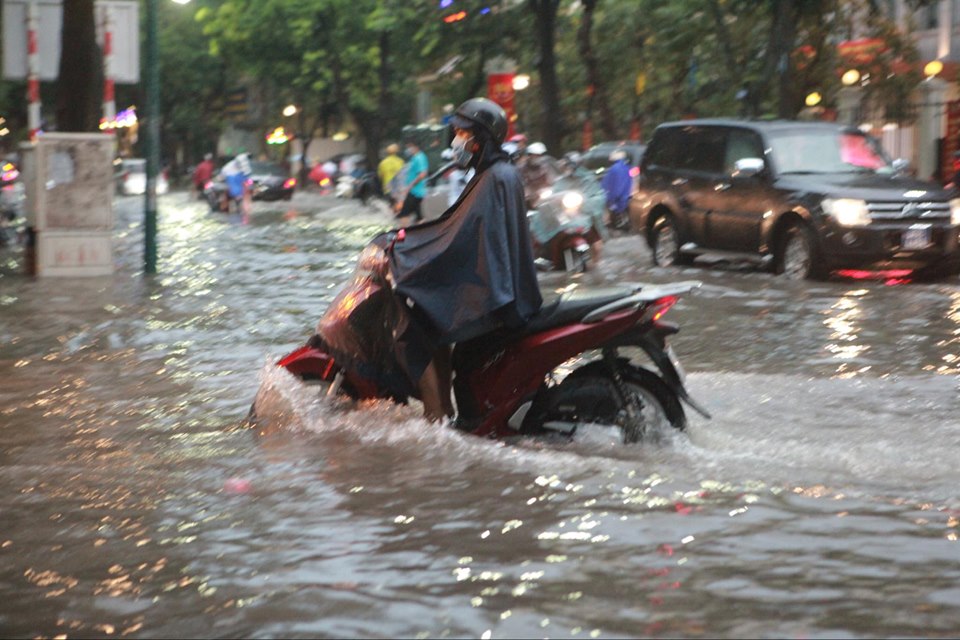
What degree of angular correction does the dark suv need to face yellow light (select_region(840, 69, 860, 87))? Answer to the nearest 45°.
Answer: approximately 135° to its left

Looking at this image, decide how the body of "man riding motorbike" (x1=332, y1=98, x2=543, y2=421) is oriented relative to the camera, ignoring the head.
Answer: to the viewer's left

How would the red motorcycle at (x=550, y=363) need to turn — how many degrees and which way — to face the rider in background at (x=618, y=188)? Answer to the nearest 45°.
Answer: approximately 90° to its right

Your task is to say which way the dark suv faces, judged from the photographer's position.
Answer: facing the viewer and to the right of the viewer

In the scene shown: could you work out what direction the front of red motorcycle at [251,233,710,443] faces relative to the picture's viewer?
facing to the left of the viewer

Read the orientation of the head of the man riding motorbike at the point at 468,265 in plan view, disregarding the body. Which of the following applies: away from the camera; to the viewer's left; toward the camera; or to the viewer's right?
to the viewer's left

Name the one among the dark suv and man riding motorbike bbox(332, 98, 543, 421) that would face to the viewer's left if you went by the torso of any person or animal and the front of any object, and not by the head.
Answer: the man riding motorbike

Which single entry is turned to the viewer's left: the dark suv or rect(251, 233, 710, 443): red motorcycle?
the red motorcycle

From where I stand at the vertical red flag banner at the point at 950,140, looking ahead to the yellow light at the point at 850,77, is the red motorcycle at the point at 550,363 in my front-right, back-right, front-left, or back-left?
back-left
